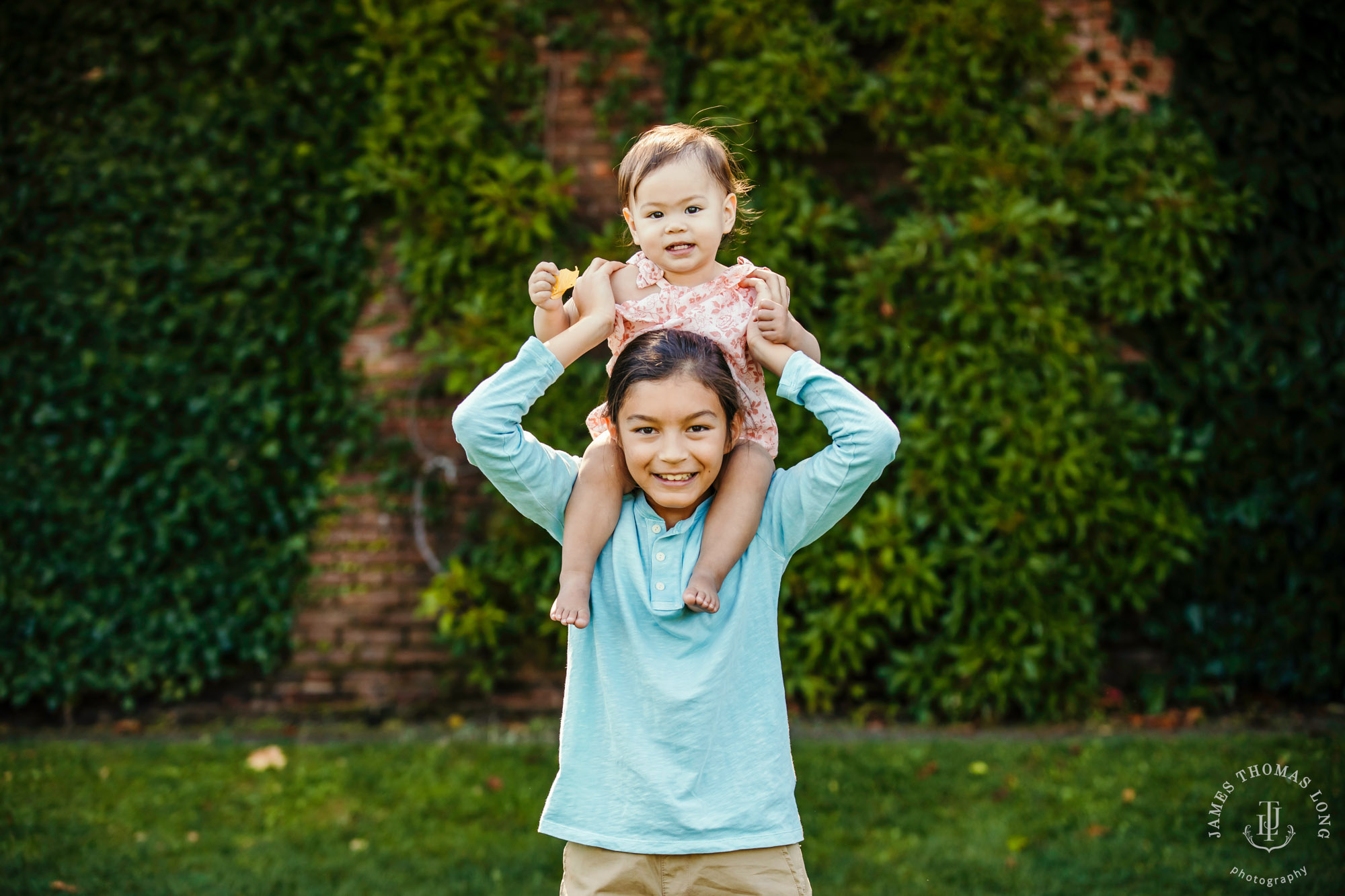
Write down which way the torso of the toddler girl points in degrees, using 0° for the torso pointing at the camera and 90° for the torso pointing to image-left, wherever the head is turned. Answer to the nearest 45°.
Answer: approximately 0°

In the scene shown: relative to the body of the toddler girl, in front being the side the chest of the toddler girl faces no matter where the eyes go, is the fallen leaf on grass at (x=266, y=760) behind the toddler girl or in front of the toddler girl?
behind
